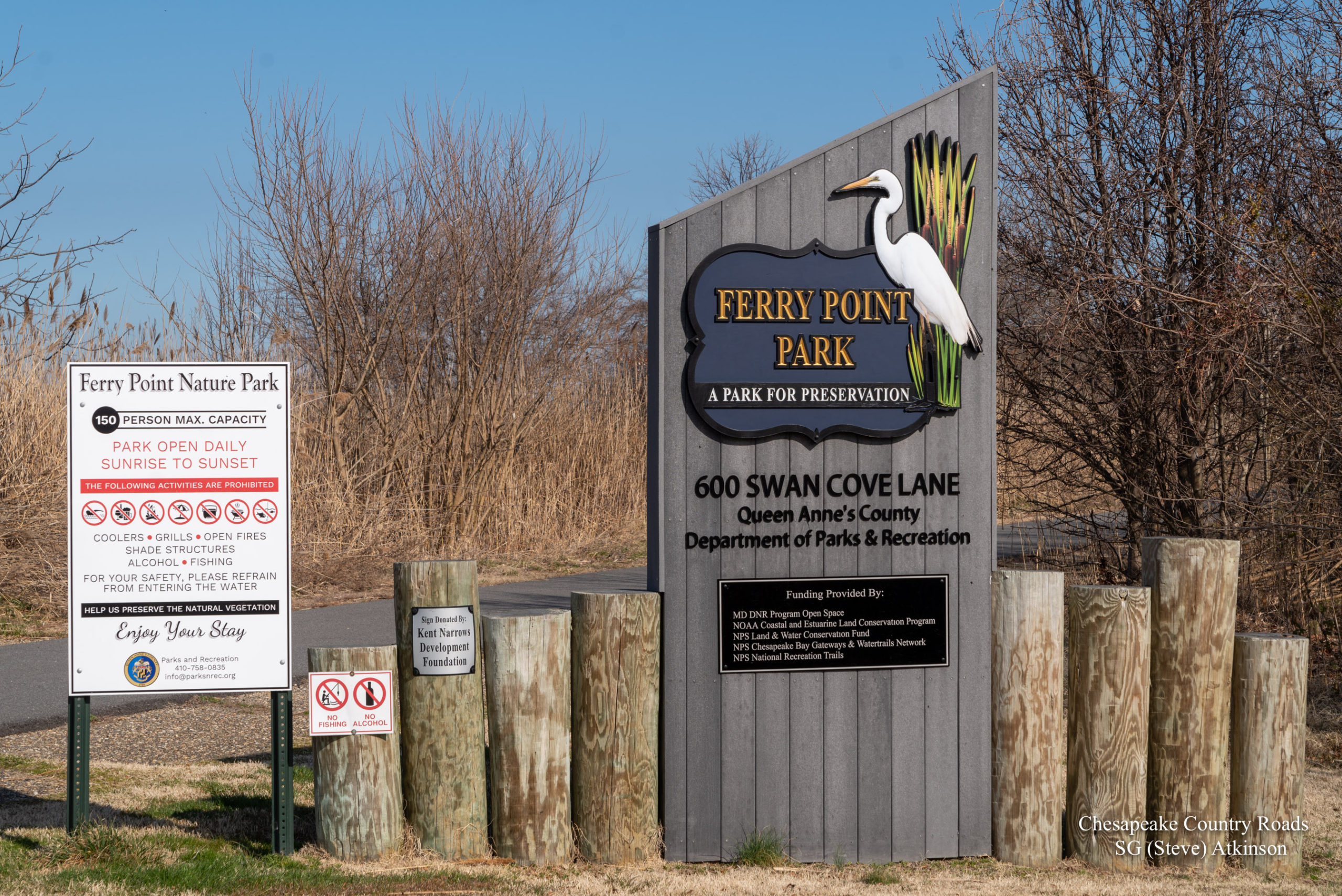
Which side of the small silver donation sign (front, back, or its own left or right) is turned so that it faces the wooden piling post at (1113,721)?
left

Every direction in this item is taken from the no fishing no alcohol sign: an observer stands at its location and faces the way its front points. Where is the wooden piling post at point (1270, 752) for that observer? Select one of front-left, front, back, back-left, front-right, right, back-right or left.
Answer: left

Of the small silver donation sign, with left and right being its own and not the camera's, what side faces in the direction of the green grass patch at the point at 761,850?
left

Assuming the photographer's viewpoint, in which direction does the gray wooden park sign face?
facing the viewer

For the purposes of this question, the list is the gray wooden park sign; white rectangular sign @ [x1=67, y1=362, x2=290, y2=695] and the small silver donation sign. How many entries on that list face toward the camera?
3

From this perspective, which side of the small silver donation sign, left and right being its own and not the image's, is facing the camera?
front

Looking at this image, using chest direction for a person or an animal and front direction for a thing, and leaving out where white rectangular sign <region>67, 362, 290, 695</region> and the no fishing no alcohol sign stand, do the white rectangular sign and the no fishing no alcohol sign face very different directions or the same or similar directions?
same or similar directions

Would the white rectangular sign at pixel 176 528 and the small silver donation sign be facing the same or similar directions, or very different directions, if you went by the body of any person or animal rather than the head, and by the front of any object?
same or similar directions

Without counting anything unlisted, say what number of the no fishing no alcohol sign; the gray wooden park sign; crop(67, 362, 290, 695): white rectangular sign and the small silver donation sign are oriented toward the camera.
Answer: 4

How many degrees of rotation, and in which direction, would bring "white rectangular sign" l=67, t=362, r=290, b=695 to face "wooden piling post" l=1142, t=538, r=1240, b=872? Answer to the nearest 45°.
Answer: approximately 90° to its left

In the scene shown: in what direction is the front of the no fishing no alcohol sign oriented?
toward the camera

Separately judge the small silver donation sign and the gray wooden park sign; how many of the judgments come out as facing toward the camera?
2

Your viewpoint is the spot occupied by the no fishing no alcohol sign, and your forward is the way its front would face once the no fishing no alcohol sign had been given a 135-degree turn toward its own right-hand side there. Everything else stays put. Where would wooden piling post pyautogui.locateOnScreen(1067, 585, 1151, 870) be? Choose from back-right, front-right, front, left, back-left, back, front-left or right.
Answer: back-right
